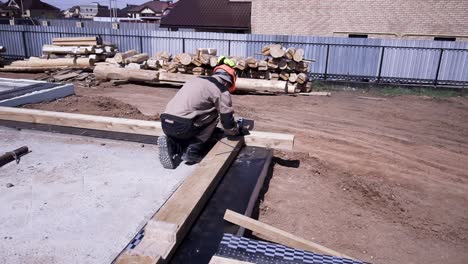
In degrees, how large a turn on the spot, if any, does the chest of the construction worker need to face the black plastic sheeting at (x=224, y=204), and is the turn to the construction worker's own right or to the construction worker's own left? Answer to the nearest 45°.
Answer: approximately 135° to the construction worker's own right

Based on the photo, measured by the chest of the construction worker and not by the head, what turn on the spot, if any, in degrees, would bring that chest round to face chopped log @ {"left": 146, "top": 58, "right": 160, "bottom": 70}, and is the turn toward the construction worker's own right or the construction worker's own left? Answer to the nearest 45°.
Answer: approximately 45° to the construction worker's own left

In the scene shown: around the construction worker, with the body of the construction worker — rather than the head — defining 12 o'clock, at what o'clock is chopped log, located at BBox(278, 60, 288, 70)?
The chopped log is roughly at 11 o'clock from the construction worker.

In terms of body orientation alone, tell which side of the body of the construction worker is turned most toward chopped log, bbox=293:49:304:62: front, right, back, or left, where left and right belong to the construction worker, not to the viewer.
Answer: front

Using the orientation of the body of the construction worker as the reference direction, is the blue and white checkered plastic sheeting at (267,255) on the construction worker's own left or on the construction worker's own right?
on the construction worker's own right

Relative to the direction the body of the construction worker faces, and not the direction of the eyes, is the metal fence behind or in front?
in front

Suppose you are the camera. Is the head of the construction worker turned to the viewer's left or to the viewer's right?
to the viewer's right

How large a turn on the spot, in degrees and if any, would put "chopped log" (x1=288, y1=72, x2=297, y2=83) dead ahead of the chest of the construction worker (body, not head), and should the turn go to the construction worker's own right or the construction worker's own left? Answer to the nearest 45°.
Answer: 0° — they already face it

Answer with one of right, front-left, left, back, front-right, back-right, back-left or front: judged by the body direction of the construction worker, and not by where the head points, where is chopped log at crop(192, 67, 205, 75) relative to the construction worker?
front-left

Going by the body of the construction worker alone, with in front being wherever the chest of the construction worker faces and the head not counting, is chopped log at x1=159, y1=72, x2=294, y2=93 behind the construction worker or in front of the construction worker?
in front

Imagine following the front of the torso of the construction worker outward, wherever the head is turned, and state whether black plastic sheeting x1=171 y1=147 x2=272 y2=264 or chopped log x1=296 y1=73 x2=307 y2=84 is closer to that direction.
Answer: the chopped log

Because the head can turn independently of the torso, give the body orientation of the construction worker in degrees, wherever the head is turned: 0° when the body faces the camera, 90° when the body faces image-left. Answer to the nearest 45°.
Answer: approximately 225°

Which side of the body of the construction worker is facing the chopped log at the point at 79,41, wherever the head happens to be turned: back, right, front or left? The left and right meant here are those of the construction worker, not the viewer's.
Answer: left

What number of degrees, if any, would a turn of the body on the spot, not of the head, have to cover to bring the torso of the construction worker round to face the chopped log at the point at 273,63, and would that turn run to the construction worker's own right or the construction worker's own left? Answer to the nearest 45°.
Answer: approximately 45° to the construction worker's own left
